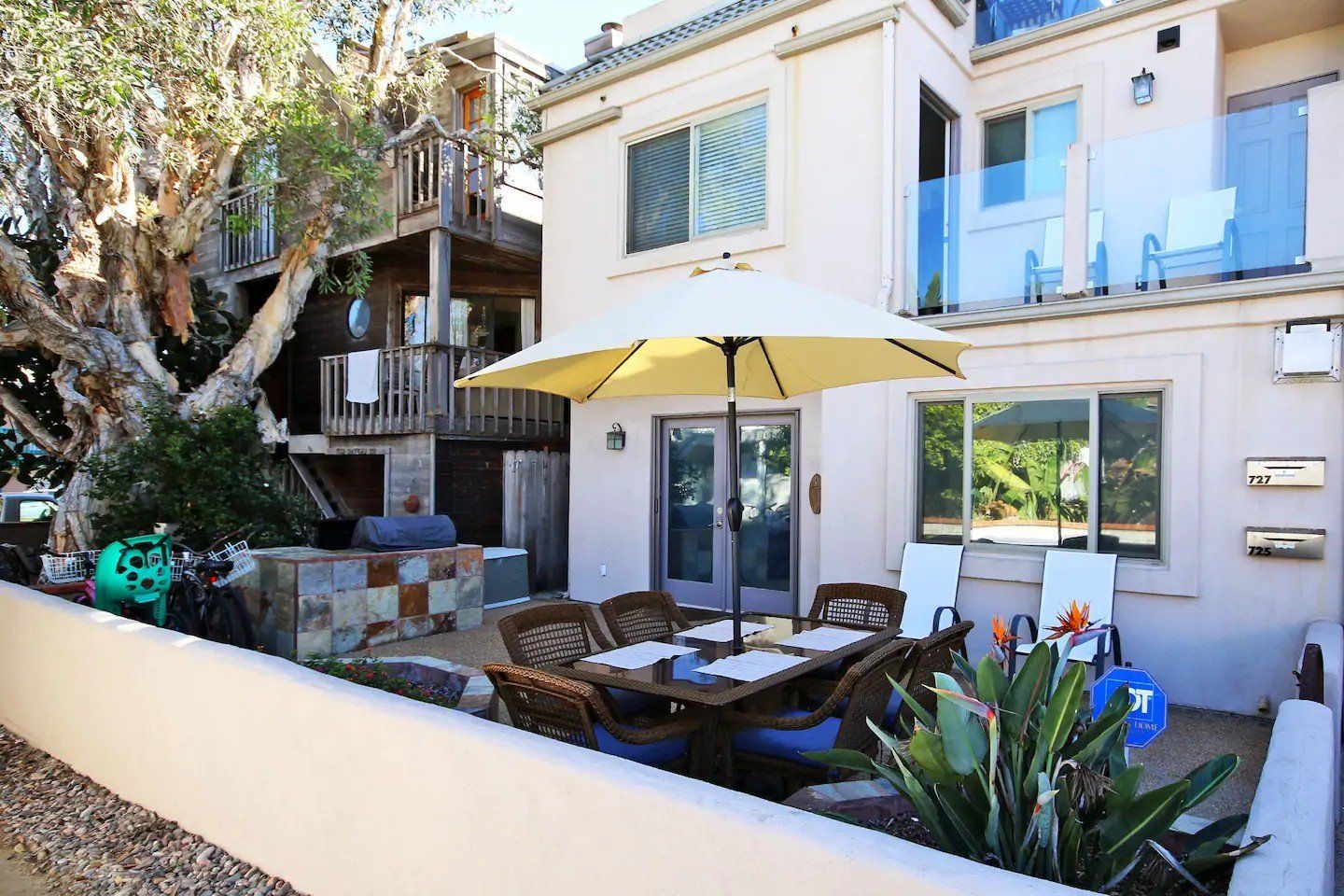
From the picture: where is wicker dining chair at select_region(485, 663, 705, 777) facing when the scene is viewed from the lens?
facing away from the viewer and to the right of the viewer

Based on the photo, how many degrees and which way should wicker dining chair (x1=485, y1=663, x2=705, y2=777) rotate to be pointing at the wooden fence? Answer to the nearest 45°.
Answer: approximately 45° to its left

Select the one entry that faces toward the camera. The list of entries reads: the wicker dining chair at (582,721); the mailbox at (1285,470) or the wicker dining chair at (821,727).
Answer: the mailbox

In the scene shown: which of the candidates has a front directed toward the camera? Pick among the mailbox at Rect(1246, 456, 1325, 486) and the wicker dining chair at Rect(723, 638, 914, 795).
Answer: the mailbox

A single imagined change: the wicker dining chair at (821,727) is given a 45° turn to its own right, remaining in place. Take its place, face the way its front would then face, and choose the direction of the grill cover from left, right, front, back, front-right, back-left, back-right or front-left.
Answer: front-left

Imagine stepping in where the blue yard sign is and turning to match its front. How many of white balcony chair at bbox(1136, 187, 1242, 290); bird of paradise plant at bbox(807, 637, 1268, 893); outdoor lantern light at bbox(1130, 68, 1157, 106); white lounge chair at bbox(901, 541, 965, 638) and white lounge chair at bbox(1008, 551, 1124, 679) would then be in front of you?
1

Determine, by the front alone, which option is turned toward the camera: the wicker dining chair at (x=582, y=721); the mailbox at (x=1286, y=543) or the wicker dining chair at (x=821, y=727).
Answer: the mailbox

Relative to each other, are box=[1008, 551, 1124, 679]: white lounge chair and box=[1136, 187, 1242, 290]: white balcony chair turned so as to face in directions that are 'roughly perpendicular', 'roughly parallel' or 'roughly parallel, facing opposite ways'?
roughly parallel

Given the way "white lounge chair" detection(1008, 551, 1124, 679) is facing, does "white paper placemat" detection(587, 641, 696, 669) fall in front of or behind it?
in front

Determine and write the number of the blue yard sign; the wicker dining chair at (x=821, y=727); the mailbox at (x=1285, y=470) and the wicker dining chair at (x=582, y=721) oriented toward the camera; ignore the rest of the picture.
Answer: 2

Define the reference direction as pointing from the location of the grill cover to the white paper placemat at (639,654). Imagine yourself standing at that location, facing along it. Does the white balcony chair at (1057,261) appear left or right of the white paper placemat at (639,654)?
left

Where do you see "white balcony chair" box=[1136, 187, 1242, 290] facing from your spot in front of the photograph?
facing the viewer and to the left of the viewer

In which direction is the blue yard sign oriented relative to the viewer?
toward the camera

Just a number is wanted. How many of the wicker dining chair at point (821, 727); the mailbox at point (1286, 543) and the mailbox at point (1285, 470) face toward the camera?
2

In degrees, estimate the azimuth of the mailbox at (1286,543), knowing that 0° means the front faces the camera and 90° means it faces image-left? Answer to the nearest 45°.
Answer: approximately 0°

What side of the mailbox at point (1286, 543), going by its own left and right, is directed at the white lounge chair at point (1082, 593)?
right

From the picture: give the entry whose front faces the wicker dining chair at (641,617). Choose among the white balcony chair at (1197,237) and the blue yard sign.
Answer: the white balcony chair

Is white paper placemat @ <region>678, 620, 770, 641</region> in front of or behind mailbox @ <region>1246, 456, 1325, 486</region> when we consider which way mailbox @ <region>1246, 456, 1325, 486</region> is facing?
in front
